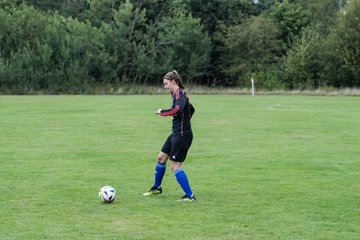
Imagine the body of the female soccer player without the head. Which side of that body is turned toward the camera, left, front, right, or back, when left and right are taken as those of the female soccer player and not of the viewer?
left

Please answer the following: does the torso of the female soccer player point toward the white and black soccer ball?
yes
